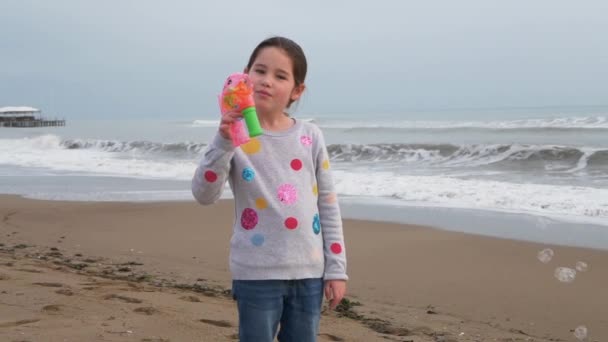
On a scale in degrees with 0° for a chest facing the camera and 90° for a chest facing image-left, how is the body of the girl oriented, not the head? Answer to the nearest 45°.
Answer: approximately 0°

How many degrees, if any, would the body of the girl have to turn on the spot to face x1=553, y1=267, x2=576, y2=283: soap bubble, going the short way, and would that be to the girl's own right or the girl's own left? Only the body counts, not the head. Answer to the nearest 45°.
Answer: approximately 135° to the girl's own left

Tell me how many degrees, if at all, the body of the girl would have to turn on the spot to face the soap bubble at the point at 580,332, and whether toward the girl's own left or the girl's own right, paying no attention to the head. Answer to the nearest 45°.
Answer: approximately 135° to the girl's own left

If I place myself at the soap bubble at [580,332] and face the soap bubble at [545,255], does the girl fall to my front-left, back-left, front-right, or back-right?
back-left
